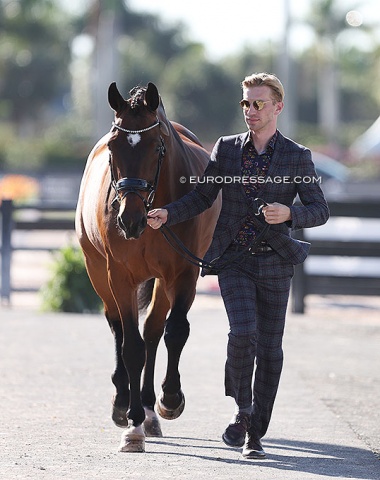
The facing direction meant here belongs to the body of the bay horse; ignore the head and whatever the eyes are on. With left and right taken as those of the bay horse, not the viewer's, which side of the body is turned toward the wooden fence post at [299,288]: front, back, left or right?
back

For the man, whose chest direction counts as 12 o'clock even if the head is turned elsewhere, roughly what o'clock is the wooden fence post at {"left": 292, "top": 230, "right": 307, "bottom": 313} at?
The wooden fence post is roughly at 6 o'clock from the man.

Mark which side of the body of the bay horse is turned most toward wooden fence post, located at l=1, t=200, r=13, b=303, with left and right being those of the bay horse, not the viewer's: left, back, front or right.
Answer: back

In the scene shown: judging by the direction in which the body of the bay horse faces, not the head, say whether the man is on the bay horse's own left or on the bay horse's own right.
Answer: on the bay horse's own left

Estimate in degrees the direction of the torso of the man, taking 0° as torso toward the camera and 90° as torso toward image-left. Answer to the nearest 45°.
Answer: approximately 0°

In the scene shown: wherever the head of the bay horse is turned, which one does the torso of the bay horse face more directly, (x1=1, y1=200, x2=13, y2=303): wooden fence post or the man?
the man

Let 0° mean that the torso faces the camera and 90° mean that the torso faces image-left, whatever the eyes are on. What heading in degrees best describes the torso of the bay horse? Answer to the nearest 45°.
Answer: approximately 0°

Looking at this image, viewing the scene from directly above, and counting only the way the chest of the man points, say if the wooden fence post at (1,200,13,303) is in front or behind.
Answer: behind

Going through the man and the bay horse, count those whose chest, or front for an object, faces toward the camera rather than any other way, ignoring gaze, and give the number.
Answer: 2
